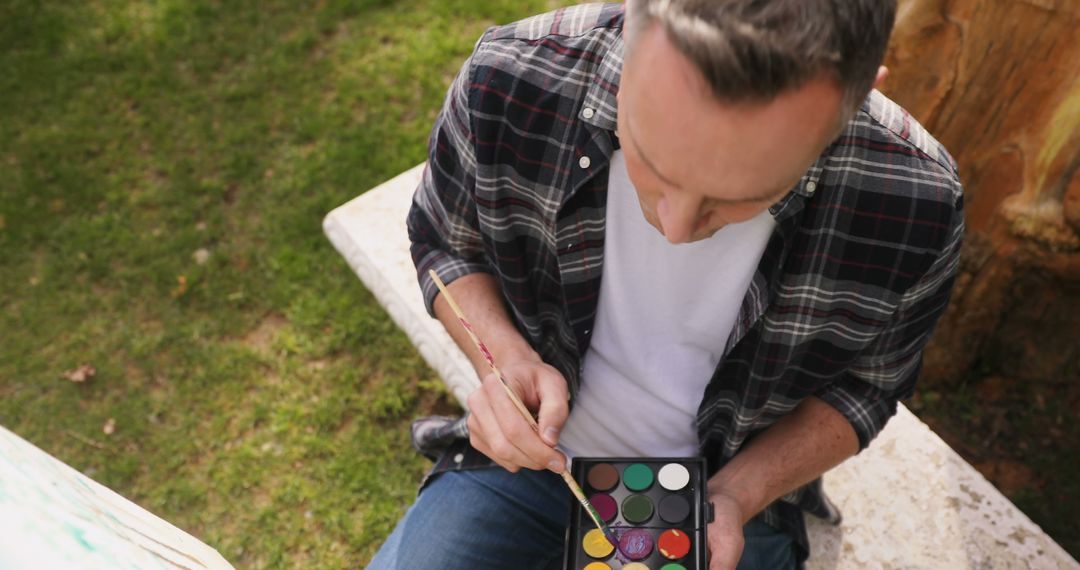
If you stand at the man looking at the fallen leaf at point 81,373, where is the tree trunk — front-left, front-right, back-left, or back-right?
back-right

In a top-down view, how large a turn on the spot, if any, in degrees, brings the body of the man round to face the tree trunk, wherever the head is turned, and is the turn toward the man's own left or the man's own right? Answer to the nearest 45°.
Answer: approximately 135° to the man's own left

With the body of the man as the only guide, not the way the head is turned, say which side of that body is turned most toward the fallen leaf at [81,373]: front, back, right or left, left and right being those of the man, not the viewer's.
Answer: right

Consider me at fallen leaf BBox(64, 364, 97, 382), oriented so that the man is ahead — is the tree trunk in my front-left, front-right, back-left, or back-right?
front-left

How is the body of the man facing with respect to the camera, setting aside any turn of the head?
toward the camera

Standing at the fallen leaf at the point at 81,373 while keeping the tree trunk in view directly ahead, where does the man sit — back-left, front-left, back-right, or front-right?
front-right
